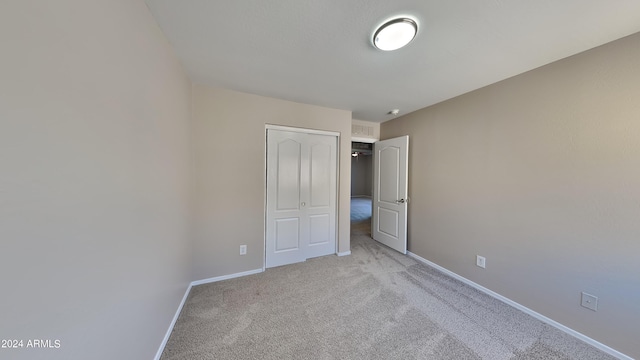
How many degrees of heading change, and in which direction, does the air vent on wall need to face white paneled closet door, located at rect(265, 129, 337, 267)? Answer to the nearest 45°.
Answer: approximately 45° to its right

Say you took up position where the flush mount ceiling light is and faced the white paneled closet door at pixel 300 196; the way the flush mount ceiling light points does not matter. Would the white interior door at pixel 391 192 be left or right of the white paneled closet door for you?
right

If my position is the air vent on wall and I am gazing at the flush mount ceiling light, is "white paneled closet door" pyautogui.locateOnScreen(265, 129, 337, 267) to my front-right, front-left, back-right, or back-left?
front-right

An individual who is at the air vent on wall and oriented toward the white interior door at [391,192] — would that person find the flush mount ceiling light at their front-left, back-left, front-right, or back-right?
front-right

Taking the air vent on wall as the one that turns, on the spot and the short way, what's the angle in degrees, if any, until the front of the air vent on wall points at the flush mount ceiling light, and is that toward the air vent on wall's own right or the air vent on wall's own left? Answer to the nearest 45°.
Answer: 0° — it already faces it

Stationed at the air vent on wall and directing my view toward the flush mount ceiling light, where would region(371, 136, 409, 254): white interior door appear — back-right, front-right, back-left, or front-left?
front-left

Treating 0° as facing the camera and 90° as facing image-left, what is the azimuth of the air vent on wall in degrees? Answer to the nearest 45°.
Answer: approximately 0°
